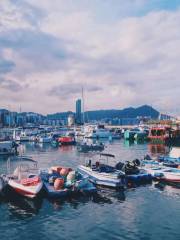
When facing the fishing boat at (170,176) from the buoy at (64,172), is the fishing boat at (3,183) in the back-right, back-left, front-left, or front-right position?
back-right

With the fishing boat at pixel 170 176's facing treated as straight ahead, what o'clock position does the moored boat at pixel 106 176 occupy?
The moored boat is roughly at 11 o'clock from the fishing boat.

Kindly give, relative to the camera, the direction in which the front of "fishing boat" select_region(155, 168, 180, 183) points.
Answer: facing to the left of the viewer

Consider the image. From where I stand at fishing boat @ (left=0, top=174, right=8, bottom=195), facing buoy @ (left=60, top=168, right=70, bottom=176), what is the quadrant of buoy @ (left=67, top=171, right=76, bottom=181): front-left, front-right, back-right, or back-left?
front-right

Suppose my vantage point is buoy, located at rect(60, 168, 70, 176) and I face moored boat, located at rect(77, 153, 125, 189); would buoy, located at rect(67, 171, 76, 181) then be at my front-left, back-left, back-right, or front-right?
front-right

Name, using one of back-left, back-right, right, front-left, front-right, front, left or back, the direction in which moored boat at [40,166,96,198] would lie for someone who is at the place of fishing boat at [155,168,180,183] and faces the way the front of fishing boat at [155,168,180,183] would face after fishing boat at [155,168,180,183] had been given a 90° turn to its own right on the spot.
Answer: back-left

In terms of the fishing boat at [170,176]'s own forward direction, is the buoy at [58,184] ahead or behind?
ahead

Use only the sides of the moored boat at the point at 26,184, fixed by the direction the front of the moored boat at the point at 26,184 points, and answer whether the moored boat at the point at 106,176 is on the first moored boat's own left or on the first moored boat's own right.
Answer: on the first moored boat's own left

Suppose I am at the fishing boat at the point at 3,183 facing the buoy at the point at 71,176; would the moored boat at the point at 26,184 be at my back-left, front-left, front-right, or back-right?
front-right
